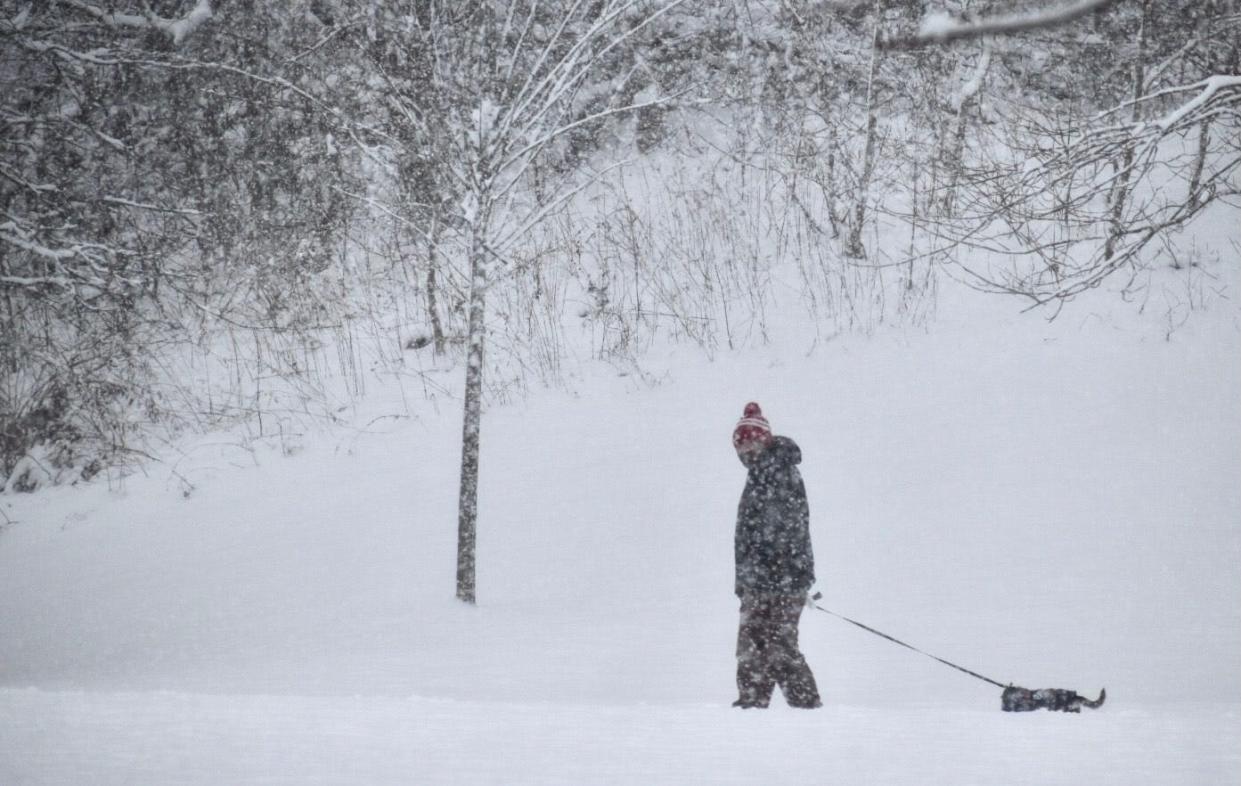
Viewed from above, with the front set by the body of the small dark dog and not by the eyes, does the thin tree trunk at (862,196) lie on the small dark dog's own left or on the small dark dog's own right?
on the small dark dog's own right

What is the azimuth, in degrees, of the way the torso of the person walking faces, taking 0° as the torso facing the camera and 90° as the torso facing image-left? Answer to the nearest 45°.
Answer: approximately 90°

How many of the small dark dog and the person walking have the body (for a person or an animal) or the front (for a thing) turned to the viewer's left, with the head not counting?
2

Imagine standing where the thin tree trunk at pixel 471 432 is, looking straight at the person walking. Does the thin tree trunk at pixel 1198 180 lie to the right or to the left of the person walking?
left

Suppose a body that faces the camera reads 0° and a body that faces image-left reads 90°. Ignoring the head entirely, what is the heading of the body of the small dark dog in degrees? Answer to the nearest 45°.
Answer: approximately 90°
